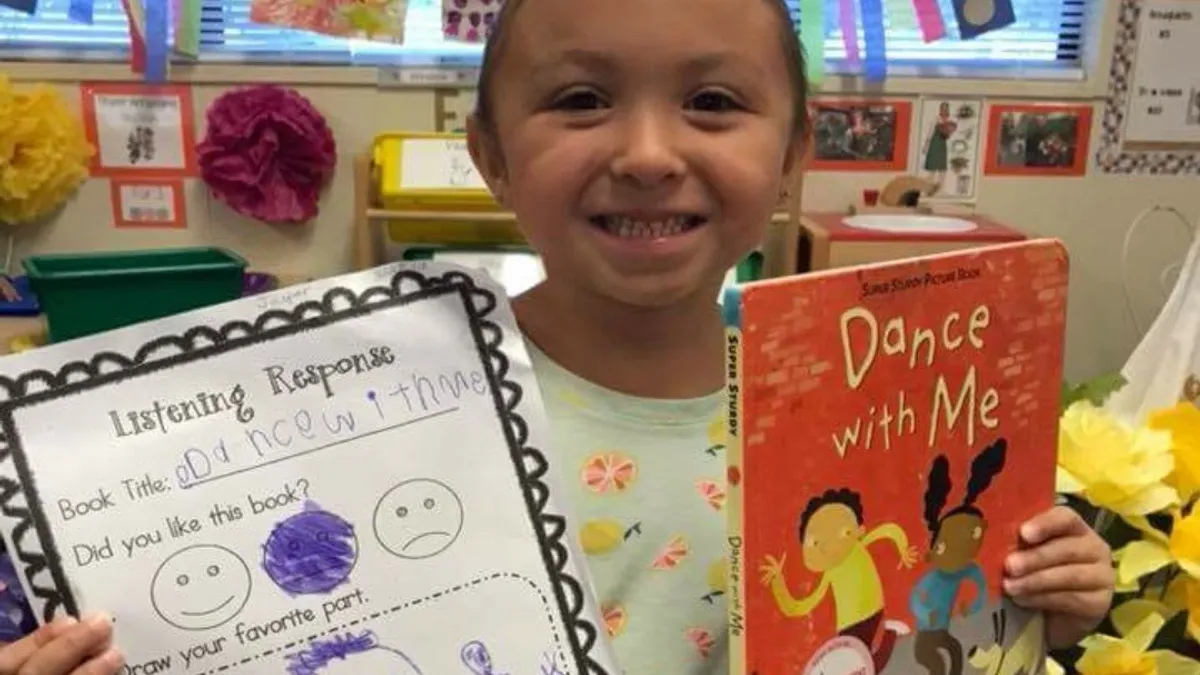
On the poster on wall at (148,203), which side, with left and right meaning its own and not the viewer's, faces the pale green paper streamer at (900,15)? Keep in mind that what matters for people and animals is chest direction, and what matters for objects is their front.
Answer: left

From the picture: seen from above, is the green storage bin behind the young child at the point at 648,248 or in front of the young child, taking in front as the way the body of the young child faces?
behind

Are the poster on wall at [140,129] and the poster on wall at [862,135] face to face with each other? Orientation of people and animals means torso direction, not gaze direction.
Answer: no

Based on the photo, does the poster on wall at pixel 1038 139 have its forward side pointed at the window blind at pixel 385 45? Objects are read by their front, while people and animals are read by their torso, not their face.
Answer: no

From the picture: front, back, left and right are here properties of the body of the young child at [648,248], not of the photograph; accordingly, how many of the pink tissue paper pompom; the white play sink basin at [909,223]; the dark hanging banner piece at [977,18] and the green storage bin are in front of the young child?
0

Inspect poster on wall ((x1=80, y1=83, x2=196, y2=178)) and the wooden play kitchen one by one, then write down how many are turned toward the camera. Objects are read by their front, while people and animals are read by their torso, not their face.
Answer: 2

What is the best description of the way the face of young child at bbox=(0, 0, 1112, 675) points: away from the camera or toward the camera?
toward the camera

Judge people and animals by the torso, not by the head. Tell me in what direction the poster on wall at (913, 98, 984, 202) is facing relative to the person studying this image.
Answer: facing the viewer

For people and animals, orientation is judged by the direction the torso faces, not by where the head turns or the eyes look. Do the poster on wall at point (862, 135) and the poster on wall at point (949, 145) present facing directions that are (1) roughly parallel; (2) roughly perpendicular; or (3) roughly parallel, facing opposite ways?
roughly parallel

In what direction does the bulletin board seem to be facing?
toward the camera

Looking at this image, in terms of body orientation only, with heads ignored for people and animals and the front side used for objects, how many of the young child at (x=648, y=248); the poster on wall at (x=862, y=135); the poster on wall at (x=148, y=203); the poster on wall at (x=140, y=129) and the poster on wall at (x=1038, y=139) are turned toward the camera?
5

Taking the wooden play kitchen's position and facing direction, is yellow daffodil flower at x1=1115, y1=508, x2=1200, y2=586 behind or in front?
in front

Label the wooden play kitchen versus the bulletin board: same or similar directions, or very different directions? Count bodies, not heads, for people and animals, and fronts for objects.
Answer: same or similar directions

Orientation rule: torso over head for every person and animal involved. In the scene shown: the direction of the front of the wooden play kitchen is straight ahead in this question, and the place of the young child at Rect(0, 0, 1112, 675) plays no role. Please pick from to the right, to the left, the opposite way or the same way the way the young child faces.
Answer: the same way

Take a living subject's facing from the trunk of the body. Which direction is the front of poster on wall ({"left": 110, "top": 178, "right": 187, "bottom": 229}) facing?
toward the camera
